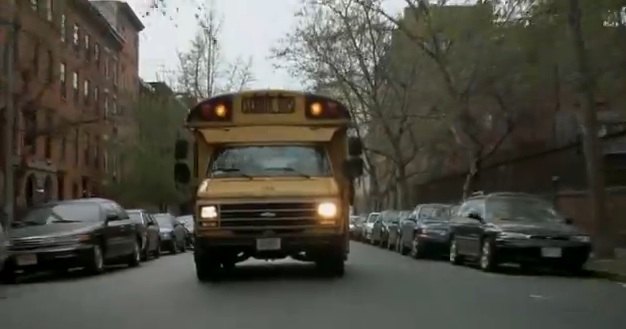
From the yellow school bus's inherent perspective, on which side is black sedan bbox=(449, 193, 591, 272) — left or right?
on its left

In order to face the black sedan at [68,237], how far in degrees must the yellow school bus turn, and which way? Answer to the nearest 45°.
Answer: approximately 135° to its right

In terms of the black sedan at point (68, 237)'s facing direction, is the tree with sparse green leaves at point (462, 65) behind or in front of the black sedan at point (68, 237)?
behind

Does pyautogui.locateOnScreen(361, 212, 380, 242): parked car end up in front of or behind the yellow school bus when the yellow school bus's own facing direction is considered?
behind

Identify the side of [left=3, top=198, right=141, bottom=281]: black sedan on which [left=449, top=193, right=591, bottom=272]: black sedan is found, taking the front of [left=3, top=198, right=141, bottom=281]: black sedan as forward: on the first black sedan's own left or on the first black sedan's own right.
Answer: on the first black sedan's own left

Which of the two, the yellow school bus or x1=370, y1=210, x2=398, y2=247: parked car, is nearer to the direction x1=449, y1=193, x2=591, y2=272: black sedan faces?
the yellow school bus

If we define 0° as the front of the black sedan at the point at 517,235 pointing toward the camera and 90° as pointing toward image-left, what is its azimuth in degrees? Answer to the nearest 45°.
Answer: approximately 315°
